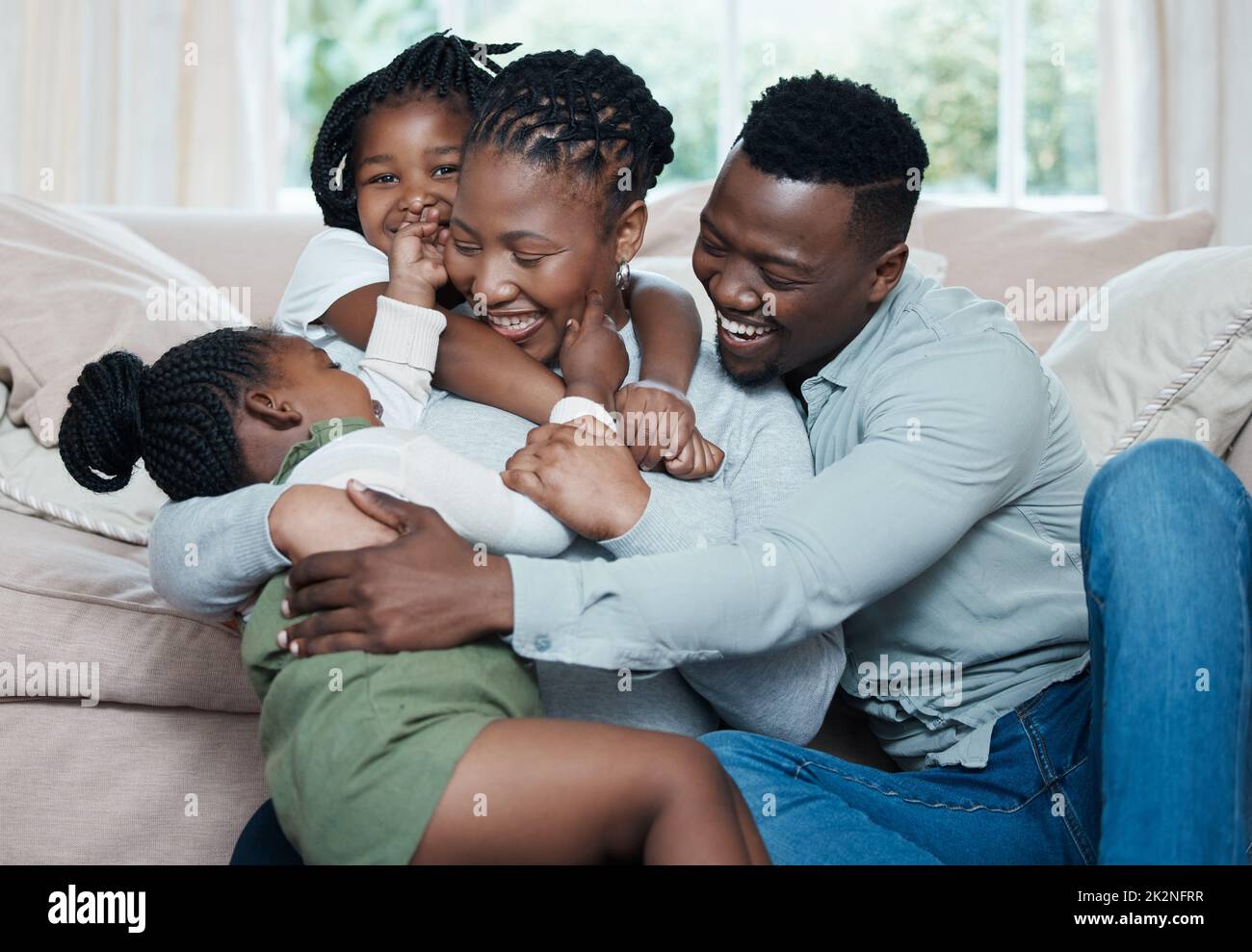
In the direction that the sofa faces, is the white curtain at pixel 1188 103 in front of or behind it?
behind

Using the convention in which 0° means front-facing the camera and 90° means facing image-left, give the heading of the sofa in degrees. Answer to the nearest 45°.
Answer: approximately 0°

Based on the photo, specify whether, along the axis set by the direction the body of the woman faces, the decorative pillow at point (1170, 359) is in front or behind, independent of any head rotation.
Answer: behind

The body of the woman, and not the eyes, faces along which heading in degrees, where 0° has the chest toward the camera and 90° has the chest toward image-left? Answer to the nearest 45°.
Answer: approximately 45°
